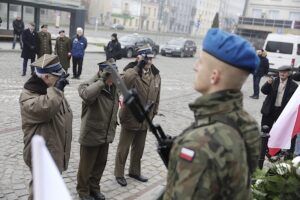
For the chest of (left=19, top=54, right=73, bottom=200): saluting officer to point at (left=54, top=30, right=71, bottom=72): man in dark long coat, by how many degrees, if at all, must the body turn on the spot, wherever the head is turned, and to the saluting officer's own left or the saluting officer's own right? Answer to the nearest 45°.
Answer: approximately 90° to the saluting officer's own left

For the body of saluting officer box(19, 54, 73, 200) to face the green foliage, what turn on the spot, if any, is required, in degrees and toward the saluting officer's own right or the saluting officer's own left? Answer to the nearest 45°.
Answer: approximately 45° to the saluting officer's own right

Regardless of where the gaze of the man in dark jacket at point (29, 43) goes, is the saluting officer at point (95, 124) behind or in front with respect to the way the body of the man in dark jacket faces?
in front

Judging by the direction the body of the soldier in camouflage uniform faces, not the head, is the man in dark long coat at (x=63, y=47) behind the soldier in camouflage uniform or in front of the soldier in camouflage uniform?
in front
